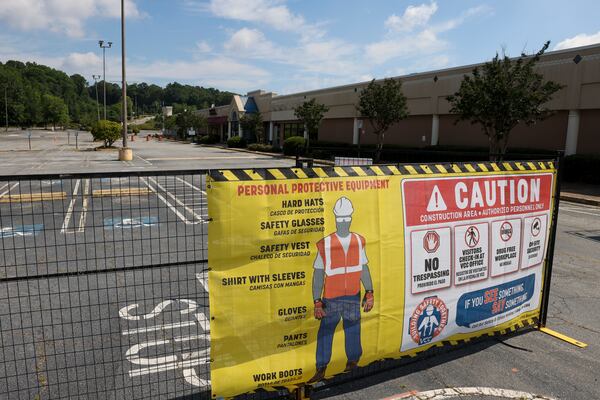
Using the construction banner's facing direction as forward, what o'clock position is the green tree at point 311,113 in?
The green tree is roughly at 7 o'clock from the construction banner.

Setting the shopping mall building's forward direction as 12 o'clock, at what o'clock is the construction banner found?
The construction banner is roughly at 11 o'clock from the shopping mall building.

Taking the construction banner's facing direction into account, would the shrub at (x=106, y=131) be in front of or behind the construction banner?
behind

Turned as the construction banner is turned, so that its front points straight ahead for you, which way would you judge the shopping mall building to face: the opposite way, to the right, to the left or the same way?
to the right

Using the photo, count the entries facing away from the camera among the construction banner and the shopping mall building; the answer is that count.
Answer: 0

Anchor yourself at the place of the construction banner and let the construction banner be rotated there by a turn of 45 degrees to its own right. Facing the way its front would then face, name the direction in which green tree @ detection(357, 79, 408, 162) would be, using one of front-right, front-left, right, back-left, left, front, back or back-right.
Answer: back

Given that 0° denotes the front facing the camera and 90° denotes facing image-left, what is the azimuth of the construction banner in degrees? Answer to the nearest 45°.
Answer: approximately 315°

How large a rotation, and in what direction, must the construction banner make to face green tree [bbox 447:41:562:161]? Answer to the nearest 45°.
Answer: approximately 135° to its left
